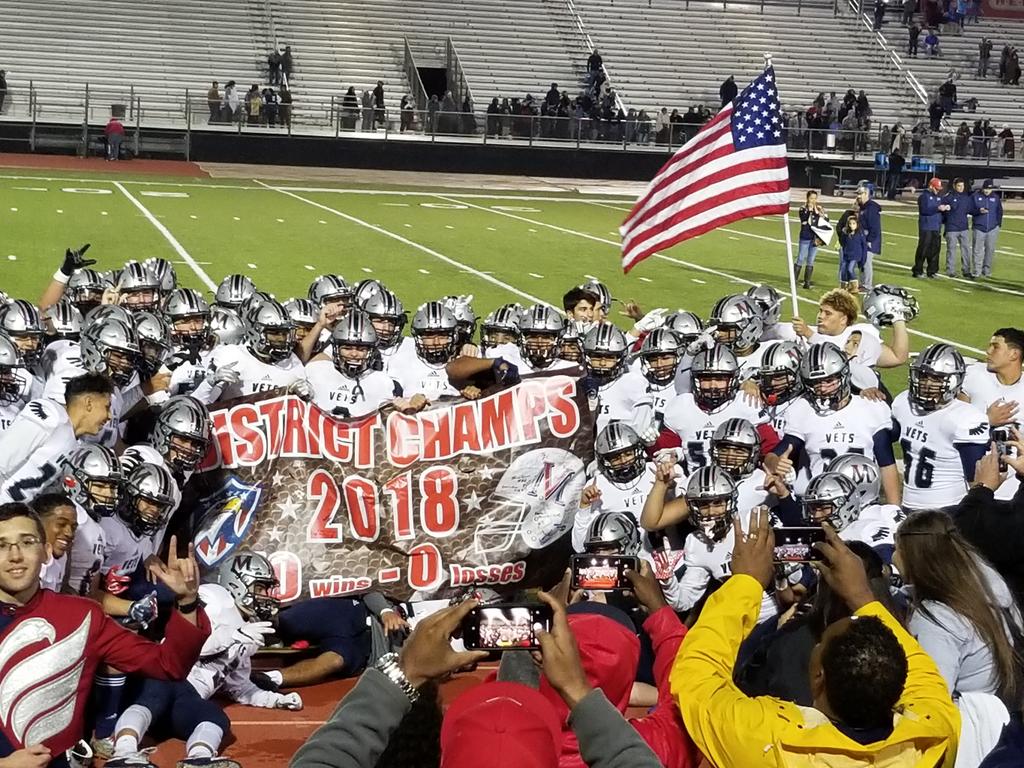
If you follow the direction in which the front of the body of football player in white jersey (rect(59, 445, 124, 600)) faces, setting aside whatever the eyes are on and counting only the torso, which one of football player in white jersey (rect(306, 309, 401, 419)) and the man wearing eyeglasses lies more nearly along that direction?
the man wearing eyeglasses

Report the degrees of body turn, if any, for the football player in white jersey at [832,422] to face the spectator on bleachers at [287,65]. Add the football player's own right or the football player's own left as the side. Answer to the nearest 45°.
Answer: approximately 135° to the football player's own right

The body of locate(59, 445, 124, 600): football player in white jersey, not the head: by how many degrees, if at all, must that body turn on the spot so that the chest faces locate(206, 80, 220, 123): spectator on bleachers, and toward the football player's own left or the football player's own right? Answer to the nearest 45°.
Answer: approximately 135° to the football player's own left

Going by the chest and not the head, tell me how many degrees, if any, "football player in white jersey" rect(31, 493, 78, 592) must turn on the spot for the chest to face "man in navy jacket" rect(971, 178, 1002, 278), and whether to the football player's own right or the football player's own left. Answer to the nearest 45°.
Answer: approximately 90° to the football player's own left

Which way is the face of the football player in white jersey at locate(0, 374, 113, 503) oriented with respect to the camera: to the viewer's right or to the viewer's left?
to the viewer's right

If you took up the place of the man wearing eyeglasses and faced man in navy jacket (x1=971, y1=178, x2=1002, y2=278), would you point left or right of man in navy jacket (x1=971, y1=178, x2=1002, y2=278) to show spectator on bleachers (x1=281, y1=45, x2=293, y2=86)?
left

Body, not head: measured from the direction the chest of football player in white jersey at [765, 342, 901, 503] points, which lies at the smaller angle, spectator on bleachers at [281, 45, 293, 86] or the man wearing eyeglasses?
the man wearing eyeglasses

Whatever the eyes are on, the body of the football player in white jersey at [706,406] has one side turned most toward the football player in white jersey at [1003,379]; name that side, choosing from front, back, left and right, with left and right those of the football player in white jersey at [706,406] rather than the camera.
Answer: left

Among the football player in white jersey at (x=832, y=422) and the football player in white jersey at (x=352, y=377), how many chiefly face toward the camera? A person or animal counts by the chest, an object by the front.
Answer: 2

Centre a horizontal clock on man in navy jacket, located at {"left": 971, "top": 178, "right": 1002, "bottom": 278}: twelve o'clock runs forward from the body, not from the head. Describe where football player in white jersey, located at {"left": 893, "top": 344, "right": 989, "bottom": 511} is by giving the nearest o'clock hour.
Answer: The football player in white jersey is roughly at 12 o'clock from the man in navy jacket.
